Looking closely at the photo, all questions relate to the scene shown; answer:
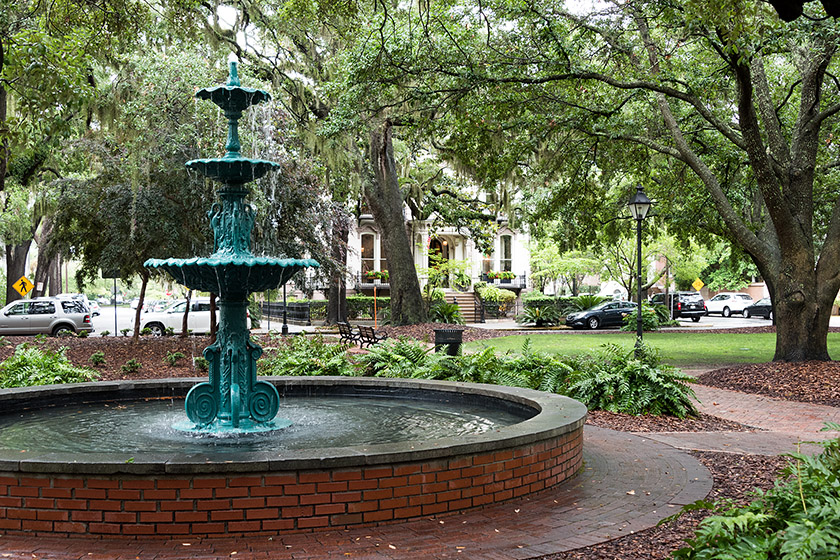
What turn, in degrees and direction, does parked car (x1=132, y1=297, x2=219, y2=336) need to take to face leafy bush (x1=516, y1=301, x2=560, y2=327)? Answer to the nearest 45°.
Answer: approximately 180°

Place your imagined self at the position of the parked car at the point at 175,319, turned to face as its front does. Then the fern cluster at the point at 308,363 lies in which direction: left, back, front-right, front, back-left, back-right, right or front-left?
left

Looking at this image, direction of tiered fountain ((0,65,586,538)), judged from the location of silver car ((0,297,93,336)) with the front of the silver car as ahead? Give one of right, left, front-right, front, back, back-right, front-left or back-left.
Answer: left

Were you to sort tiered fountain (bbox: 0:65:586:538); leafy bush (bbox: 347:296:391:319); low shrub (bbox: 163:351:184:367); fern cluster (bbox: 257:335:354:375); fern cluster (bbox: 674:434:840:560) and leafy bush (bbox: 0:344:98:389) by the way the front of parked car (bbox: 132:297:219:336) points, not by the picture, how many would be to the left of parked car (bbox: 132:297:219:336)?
5

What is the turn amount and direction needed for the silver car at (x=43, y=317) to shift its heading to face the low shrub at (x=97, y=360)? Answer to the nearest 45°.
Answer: approximately 90° to its left

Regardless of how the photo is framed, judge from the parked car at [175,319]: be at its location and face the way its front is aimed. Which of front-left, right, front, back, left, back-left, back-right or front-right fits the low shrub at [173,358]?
left

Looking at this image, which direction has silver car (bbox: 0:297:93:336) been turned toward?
to the viewer's left

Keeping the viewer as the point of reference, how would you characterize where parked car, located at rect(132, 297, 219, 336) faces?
facing to the left of the viewer
